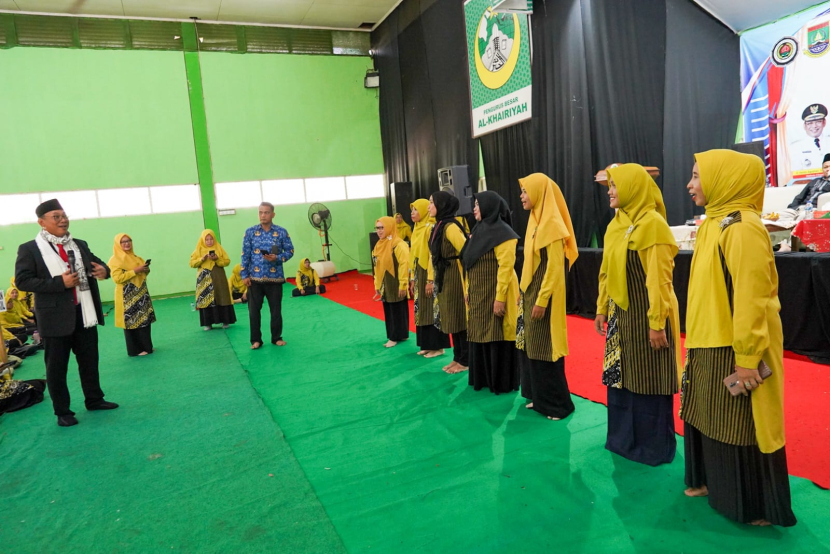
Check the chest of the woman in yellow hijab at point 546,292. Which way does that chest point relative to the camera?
to the viewer's left

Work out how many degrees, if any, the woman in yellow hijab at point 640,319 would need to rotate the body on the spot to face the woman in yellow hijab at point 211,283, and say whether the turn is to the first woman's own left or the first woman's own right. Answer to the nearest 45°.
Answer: approximately 90° to the first woman's own right

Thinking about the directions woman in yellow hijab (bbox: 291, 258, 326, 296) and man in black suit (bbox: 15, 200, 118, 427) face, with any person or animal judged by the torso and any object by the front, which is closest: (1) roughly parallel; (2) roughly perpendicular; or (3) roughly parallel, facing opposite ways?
roughly perpendicular

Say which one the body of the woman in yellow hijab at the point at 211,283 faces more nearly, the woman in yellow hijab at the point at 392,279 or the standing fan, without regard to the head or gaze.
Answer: the woman in yellow hijab

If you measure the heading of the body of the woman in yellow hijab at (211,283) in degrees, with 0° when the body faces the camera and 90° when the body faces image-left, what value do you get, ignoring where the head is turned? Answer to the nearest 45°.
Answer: approximately 0°

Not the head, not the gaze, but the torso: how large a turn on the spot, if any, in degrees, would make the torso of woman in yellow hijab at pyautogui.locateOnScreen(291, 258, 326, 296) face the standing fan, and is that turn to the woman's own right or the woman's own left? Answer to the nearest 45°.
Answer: approximately 180°

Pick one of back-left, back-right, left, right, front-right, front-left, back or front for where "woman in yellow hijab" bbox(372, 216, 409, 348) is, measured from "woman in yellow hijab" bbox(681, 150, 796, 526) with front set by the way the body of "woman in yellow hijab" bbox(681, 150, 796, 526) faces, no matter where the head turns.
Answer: front-right

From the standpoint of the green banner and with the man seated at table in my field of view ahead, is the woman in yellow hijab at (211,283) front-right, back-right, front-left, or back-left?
back-right

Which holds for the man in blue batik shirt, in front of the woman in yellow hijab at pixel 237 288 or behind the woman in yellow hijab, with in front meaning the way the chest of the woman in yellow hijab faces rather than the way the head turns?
in front

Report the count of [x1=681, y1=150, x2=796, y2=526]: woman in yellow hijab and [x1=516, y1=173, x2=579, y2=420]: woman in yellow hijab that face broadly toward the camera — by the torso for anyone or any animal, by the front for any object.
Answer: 0

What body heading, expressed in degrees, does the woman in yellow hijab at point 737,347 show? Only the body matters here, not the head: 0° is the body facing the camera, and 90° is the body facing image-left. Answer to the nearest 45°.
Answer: approximately 90°

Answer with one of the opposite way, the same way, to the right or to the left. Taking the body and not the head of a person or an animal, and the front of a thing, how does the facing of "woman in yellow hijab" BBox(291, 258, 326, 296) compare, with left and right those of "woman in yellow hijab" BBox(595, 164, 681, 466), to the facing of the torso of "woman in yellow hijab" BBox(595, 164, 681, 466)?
to the left

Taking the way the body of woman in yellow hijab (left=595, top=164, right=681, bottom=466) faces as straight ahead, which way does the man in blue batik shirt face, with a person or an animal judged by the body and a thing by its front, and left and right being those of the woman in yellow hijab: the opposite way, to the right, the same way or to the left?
to the left

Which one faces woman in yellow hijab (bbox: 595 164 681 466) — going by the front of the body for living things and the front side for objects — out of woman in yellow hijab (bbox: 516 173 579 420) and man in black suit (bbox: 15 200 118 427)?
the man in black suit

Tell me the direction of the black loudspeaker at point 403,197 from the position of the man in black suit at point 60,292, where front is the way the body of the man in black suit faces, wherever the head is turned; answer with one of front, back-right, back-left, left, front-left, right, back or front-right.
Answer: left

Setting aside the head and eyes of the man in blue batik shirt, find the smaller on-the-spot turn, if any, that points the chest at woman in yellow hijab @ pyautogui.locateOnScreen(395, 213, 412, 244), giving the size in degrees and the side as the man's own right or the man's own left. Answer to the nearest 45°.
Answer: approximately 135° to the man's own left
